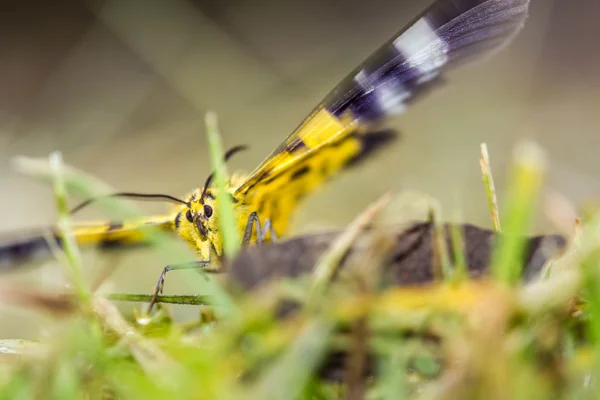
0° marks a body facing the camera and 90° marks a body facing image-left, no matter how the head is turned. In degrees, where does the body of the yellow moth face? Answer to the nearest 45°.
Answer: approximately 0°
